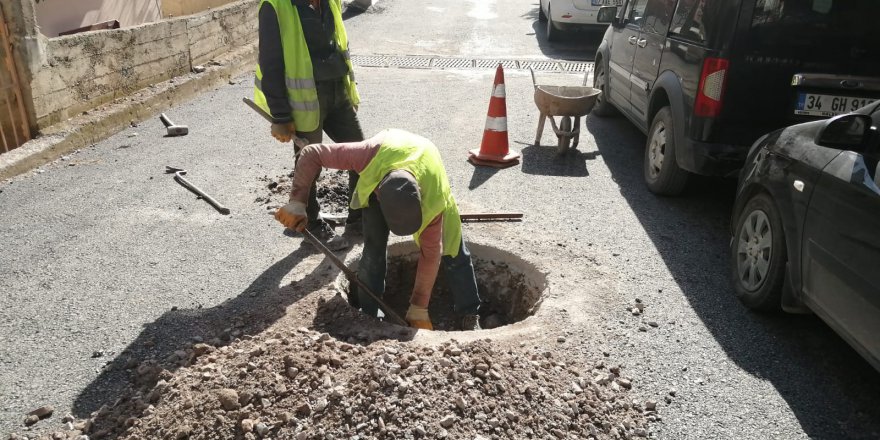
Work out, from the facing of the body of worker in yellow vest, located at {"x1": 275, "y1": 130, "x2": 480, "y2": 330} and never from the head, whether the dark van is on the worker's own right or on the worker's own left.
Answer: on the worker's own left

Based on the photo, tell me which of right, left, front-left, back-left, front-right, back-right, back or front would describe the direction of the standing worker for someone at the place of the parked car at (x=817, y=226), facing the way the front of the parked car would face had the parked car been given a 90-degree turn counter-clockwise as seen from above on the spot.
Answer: front-right

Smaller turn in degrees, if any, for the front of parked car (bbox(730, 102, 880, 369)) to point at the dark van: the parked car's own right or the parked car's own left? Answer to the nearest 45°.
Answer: approximately 45° to the parked car's own right

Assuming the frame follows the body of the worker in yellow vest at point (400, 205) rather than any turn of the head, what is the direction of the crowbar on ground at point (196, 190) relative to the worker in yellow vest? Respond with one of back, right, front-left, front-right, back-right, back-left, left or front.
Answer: back-right

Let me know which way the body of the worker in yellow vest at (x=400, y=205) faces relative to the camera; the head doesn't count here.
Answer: toward the camera

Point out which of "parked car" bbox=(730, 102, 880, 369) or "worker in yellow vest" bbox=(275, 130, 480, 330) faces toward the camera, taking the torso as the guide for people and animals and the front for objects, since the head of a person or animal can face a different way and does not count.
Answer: the worker in yellow vest

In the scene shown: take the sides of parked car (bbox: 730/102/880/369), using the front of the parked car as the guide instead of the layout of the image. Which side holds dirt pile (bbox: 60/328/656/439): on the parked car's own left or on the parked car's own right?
on the parked car's own left

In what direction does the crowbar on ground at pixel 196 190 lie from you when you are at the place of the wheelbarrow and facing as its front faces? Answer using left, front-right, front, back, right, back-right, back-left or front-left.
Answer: front-right

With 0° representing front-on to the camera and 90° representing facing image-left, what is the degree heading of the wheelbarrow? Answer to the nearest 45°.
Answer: approximately 0°

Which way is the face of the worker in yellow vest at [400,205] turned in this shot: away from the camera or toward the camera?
toward the camera

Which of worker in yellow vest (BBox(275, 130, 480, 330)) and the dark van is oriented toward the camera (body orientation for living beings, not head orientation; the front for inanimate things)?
the worker in yellow vest

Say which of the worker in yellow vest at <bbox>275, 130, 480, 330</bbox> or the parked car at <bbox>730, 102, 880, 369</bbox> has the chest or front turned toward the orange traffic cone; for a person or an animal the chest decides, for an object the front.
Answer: the parked car

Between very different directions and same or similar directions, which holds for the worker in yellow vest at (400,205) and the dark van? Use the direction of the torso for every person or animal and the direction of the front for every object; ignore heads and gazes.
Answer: very different directions

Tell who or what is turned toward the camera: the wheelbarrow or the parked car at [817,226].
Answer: the wheelbarrow

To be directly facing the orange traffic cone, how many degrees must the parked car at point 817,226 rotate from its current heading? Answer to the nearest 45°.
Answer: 0° — it already faces it

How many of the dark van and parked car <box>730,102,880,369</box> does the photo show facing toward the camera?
0

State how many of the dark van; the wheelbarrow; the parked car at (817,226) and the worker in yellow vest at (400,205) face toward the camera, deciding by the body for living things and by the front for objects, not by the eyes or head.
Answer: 2

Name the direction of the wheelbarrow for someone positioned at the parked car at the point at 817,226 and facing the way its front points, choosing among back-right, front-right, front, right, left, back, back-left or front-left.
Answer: front

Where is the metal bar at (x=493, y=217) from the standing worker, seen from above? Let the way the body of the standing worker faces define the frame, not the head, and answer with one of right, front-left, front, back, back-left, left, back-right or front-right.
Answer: front-left

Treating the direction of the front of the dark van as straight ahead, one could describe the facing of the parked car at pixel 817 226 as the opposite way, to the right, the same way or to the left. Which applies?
the same way

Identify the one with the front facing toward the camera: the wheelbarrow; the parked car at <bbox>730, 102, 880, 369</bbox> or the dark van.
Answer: the wheelbarrow

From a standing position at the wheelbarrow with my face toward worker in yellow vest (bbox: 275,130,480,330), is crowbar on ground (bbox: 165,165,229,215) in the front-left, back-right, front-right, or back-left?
front-right
